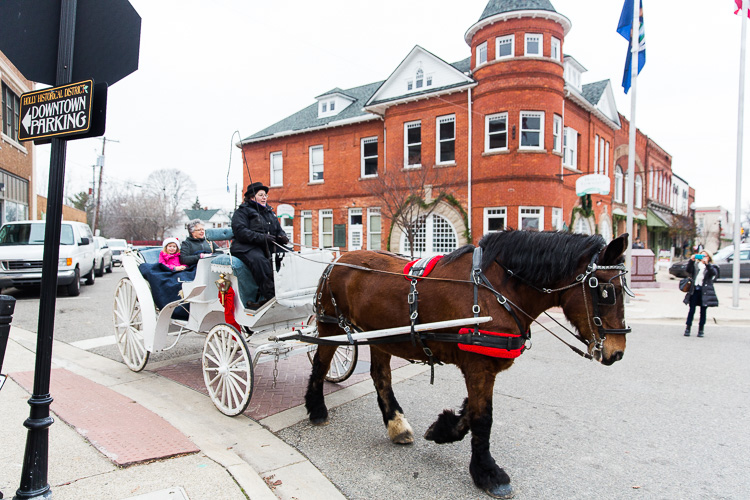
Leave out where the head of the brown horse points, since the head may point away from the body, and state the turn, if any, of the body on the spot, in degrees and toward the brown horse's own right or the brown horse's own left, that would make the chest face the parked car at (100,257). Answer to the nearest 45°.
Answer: approximately 180°

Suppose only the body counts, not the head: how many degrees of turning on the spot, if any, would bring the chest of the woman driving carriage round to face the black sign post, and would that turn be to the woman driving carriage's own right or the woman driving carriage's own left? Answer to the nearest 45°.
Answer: approximately 90° to the woman driving carriage's own right

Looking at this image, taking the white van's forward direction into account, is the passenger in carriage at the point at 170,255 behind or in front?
in front

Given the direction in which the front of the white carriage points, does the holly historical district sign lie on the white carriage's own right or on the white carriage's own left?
on the white carriage's own right

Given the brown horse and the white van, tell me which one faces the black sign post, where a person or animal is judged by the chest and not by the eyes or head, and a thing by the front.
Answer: the white van

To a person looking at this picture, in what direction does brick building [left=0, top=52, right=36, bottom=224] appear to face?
facing the viewer and to the right of the viewer

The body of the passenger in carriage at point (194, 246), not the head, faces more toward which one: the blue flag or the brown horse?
the brown horse

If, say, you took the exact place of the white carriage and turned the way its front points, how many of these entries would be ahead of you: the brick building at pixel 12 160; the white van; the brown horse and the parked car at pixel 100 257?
1

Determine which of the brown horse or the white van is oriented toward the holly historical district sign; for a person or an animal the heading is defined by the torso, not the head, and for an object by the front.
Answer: the white van

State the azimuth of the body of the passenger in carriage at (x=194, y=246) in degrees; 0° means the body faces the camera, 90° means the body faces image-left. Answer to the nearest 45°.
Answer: approximately 315°

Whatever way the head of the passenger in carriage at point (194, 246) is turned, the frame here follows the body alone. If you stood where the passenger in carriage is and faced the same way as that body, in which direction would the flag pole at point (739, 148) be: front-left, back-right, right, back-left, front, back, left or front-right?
front-left

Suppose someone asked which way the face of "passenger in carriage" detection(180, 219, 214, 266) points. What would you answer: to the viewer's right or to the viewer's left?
to the viewer's right
